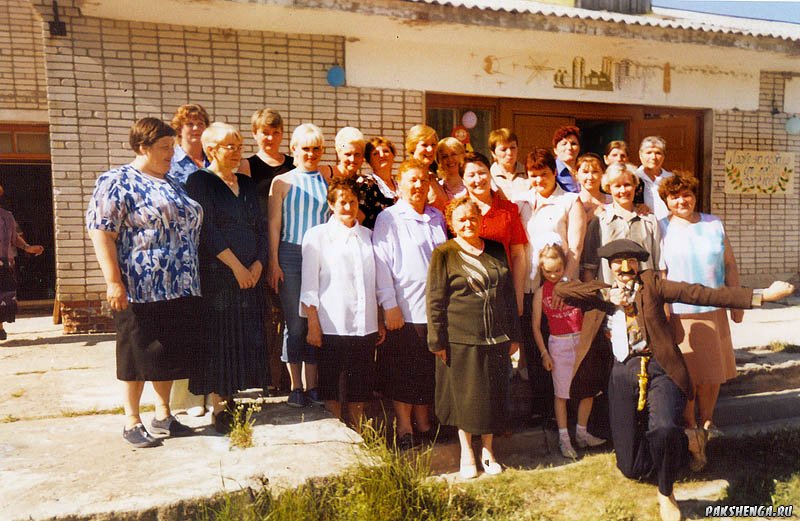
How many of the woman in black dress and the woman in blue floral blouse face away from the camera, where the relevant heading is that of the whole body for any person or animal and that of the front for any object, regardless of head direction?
0

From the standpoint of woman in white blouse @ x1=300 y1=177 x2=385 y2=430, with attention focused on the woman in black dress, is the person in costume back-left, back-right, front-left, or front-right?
back-left

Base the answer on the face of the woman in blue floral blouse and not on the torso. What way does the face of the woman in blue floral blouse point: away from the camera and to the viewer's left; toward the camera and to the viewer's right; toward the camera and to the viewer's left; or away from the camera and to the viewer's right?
toward the camera and to the viewer's right

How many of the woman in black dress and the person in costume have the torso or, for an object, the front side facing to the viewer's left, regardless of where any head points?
0

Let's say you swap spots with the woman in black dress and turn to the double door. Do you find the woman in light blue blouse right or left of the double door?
right

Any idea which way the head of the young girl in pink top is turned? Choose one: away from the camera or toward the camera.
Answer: toward the camera

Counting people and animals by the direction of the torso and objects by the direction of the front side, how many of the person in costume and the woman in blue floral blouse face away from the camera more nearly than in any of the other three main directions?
0

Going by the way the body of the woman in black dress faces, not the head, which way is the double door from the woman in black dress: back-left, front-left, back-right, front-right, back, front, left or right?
left

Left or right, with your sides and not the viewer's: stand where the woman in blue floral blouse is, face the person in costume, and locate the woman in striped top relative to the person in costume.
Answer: left

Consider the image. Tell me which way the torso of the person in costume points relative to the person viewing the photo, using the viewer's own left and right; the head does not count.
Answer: facing the viewer

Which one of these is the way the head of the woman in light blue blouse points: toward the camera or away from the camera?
toward the camera

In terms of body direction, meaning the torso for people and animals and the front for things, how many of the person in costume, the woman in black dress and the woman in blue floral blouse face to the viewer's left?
0

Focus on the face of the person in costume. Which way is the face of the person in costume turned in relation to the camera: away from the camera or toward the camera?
toward the camera
